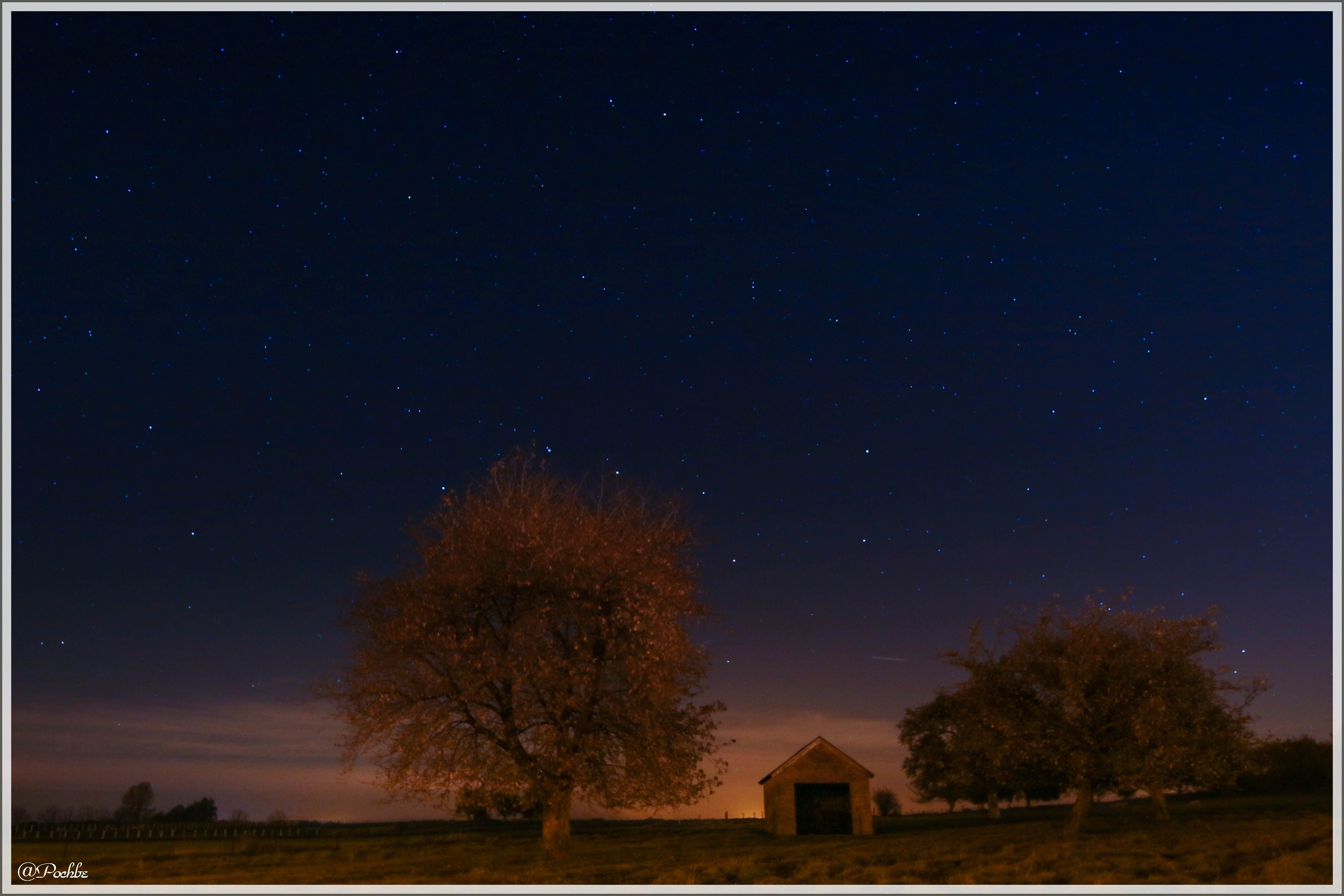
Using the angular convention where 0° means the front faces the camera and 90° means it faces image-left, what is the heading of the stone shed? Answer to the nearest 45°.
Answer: approximately 0°
